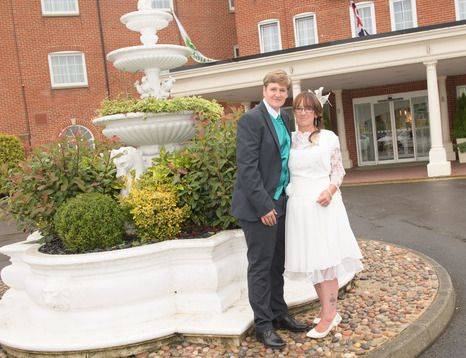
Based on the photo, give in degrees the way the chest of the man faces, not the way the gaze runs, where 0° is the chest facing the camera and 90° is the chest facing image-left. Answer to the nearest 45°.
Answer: approximately 315°

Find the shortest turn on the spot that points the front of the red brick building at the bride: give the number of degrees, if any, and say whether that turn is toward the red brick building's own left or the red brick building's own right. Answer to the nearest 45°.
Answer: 0° — it already faces them

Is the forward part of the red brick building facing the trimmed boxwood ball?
yes

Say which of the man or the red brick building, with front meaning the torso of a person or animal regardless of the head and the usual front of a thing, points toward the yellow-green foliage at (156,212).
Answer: the red brick building

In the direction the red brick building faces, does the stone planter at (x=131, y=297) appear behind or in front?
in front

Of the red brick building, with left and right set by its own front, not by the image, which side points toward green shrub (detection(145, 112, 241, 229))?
front

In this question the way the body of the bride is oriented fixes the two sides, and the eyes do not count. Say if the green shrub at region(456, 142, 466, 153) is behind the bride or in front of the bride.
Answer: behind

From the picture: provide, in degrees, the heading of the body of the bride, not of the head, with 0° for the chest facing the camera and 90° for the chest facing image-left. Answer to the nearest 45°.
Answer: approximately 45°

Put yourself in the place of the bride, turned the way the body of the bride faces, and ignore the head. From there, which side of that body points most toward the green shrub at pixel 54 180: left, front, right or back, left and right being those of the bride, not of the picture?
right
